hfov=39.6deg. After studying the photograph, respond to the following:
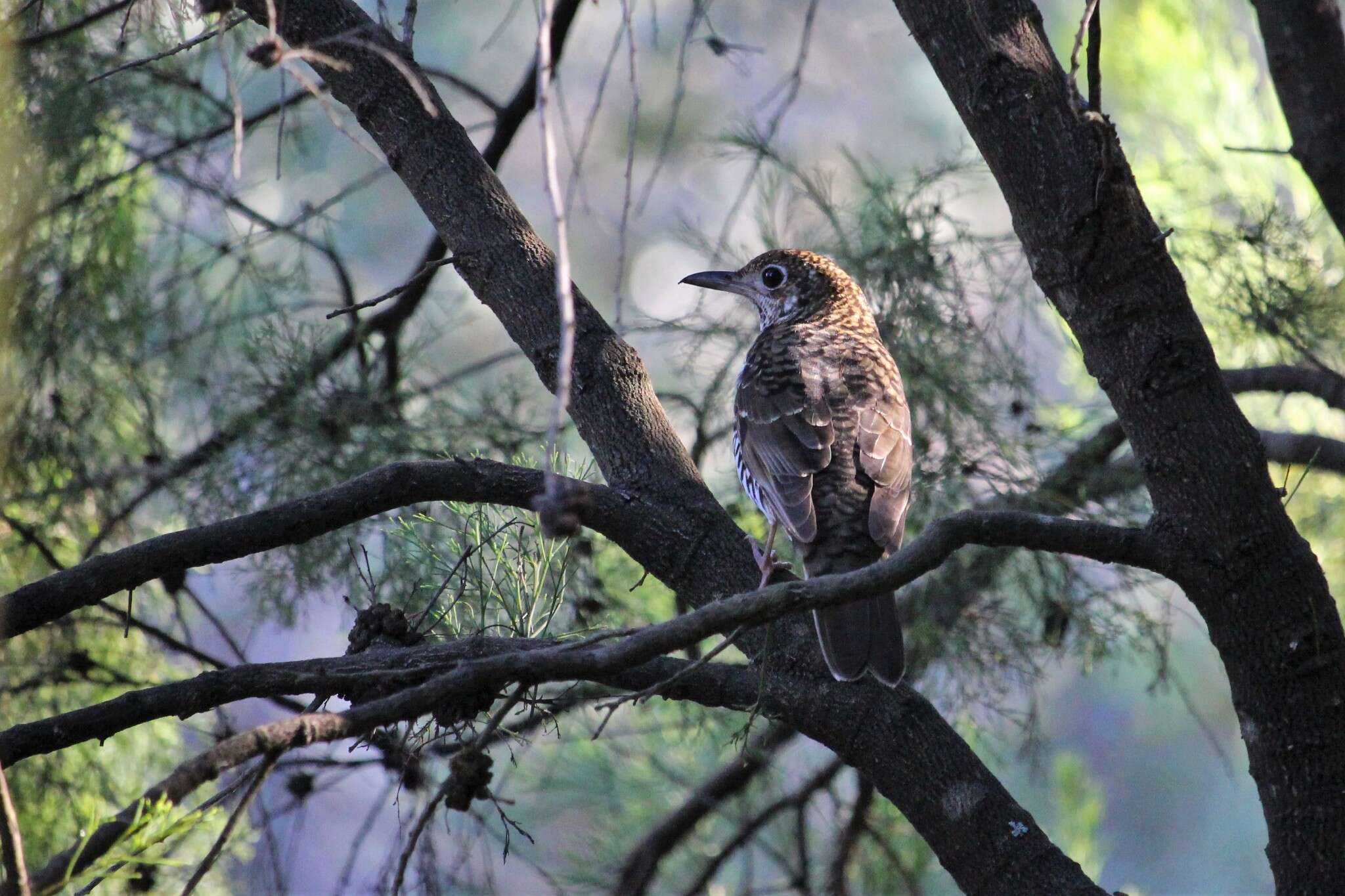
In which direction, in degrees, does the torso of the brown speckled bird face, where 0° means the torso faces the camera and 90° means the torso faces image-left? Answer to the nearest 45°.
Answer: approximately 135°

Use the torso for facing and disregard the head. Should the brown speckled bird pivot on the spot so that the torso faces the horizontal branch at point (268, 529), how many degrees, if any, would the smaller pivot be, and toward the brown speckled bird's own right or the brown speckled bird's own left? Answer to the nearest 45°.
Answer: approximately 90° to the brown speckled bird's own left
